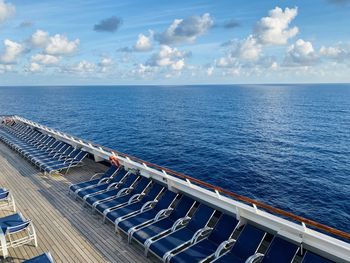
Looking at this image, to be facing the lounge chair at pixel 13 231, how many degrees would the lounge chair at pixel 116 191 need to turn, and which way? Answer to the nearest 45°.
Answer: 0° — it already faces it

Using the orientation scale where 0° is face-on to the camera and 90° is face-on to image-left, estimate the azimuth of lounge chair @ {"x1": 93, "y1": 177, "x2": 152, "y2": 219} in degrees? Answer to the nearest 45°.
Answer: approximately 45°

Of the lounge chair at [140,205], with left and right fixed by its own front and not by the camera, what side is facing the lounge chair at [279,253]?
left

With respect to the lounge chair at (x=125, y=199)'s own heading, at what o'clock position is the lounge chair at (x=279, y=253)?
the lounge chair at (x=279, y=253) is roughly at 9 o'clock from the lounge chair at (x=125, y=199).

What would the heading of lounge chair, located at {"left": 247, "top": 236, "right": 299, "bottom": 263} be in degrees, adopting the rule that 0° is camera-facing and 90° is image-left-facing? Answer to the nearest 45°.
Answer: approximately 45°

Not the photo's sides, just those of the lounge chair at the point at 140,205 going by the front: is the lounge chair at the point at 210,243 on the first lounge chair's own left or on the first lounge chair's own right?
on the first lounge chair's own left
